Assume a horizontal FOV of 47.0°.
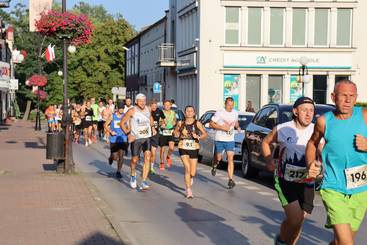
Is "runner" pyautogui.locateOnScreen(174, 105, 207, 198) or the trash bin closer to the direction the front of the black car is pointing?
the trash bin

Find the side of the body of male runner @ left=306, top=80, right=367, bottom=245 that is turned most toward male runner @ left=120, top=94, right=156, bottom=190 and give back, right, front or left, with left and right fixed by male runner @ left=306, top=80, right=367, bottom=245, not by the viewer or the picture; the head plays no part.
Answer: back

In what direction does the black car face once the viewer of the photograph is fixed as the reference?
facing away from the viewer and to the left of the viewer

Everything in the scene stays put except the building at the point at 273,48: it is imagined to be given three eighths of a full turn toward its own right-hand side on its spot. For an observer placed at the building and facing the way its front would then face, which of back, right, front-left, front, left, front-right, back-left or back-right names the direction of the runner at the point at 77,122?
left

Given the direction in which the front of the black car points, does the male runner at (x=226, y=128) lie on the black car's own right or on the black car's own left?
on the black car's own left

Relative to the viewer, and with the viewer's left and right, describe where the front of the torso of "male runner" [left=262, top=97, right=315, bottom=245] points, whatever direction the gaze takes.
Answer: facing the viewer and to the right of the viewer

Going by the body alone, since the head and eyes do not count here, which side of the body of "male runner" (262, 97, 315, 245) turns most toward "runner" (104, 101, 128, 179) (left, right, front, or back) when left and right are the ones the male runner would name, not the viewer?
back

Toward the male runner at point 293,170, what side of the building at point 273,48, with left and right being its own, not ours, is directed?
front

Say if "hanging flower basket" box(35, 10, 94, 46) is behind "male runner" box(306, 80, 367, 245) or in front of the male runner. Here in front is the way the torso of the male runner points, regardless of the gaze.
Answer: behind

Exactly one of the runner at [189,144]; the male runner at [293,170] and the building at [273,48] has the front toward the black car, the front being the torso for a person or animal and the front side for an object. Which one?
the building

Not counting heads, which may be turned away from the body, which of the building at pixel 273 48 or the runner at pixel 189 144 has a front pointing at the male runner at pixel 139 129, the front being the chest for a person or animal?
the building

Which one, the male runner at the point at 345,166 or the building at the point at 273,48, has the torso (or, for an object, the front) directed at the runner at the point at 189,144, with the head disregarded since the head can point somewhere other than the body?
the building
